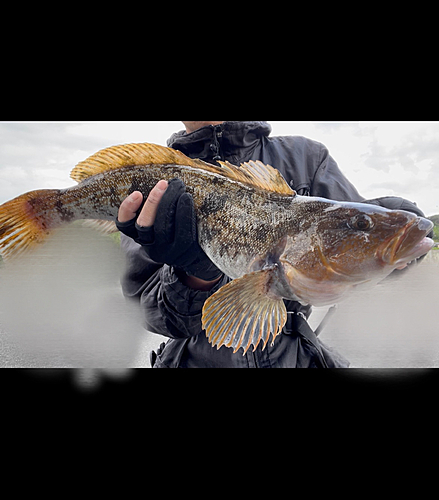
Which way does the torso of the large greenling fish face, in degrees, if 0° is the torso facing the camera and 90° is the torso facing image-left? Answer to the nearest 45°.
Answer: approximately 270°

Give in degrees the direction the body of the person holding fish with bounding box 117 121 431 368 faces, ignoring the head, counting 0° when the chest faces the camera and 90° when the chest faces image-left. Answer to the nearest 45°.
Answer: approximately 0°
